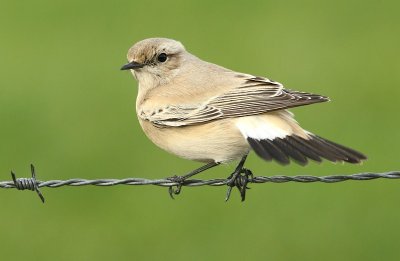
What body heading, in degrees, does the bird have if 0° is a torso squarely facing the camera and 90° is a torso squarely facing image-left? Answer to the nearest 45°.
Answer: approximately 90°
